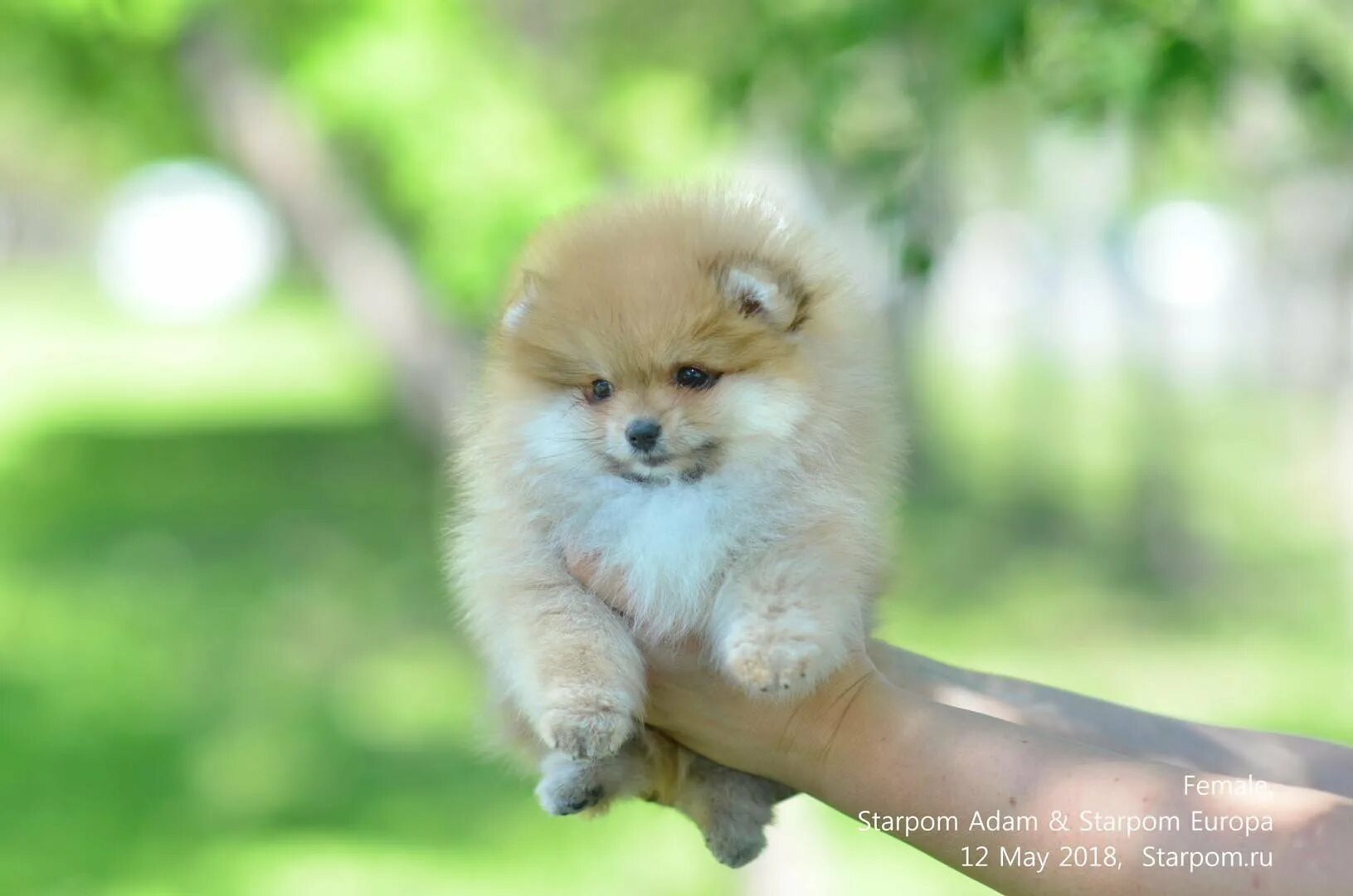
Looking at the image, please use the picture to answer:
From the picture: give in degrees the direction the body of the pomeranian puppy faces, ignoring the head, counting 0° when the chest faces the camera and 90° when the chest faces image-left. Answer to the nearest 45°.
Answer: approximately 0°
